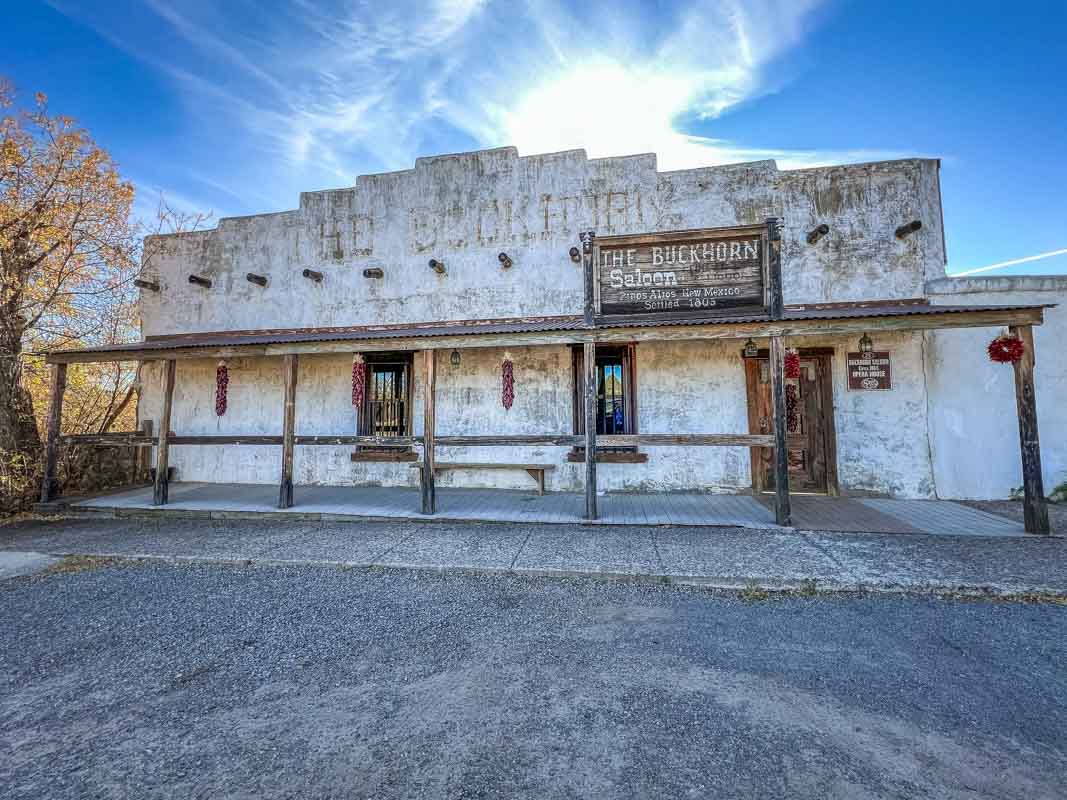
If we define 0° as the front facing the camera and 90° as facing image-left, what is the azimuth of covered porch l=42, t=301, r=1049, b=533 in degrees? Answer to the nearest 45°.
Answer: approximately 0°

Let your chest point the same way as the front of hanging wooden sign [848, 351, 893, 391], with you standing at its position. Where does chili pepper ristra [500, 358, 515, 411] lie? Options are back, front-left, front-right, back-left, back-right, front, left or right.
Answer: front-right

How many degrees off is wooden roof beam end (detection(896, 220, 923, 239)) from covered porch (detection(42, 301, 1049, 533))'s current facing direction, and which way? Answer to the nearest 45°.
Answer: approximately 90° to its left

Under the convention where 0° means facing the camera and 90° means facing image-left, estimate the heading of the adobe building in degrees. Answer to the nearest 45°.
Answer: approximately 0°

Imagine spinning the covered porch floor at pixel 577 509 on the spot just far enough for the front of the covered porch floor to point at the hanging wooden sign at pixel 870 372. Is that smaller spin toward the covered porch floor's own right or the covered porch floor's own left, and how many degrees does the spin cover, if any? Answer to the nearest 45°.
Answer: approximately 90° to the covered porch floor's own left

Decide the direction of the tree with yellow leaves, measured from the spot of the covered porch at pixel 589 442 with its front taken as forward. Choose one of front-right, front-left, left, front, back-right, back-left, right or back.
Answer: right

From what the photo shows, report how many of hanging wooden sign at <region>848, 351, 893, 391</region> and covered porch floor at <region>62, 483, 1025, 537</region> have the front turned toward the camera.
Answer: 2

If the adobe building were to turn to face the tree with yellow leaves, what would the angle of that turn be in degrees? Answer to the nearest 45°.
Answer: approximately 90° to its right

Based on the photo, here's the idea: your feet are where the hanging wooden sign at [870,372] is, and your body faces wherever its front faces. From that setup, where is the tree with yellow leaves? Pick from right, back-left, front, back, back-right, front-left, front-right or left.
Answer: front-right

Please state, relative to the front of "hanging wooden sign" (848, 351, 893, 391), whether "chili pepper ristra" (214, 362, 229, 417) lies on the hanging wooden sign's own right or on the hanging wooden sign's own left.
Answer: on the hanging wooden sign's own right
